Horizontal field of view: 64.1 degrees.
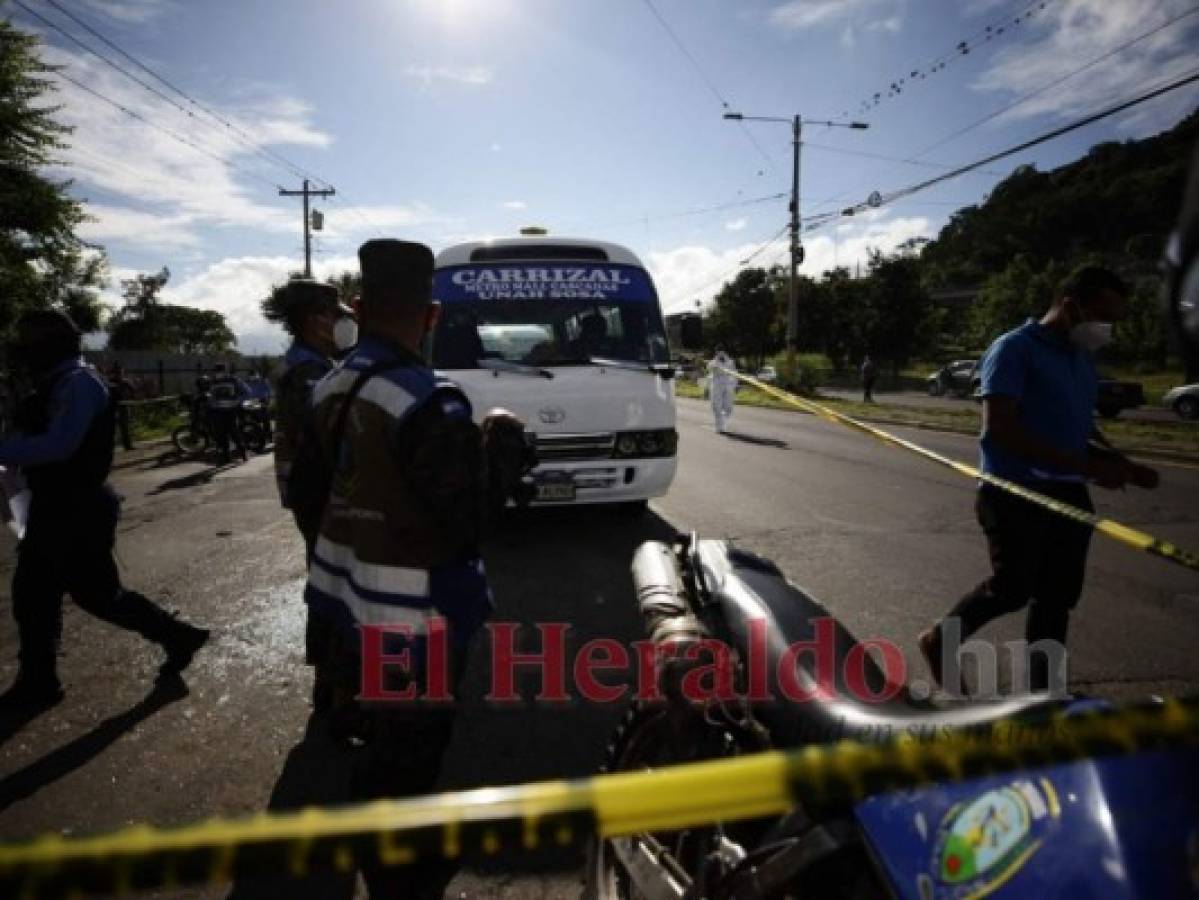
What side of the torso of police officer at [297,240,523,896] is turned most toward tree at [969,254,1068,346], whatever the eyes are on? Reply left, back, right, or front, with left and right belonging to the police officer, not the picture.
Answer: front

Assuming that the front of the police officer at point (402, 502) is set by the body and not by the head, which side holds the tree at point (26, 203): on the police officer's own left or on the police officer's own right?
on the police officer's own left

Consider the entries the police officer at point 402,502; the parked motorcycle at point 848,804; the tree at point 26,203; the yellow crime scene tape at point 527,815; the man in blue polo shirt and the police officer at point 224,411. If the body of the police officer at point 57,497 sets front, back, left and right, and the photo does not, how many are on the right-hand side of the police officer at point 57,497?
2

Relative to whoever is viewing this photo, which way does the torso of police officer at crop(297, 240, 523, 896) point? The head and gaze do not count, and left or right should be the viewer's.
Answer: facing away from the viewer and to the right of the viewer

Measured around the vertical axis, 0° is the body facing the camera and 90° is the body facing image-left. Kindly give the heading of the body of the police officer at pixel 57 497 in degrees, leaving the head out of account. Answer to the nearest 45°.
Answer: approximately 90°

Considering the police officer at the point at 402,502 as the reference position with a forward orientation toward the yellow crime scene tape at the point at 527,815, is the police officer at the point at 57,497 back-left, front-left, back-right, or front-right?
back-right

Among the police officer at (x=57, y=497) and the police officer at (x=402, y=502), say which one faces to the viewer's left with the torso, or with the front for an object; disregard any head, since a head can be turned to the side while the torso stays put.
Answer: the police officer at (x=57, y=497)

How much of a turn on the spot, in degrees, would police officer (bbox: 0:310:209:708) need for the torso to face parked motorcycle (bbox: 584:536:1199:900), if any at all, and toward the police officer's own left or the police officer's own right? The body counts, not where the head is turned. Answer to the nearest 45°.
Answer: approximately 90° to the police officer's own left

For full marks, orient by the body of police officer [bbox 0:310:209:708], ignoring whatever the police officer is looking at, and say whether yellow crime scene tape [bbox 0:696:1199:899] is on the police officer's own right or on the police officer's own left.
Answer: on the police officer's own left

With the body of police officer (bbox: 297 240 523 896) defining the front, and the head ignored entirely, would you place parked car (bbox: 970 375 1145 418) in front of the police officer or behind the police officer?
in front

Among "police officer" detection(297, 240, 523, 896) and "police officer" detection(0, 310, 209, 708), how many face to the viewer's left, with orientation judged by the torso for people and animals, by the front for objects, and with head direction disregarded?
1

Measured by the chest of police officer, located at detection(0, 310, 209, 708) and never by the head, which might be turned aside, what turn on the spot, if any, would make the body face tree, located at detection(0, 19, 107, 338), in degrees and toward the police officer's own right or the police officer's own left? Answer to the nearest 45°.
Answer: approximately 90° to the police officer's own right

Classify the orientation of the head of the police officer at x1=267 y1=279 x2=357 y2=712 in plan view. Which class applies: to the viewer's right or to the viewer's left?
to the viewer's right

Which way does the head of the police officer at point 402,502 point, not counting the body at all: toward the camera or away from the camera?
away from the camera

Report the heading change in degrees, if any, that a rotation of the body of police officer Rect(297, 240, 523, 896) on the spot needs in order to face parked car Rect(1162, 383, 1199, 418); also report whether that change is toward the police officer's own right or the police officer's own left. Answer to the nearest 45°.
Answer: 0° — they already face it
